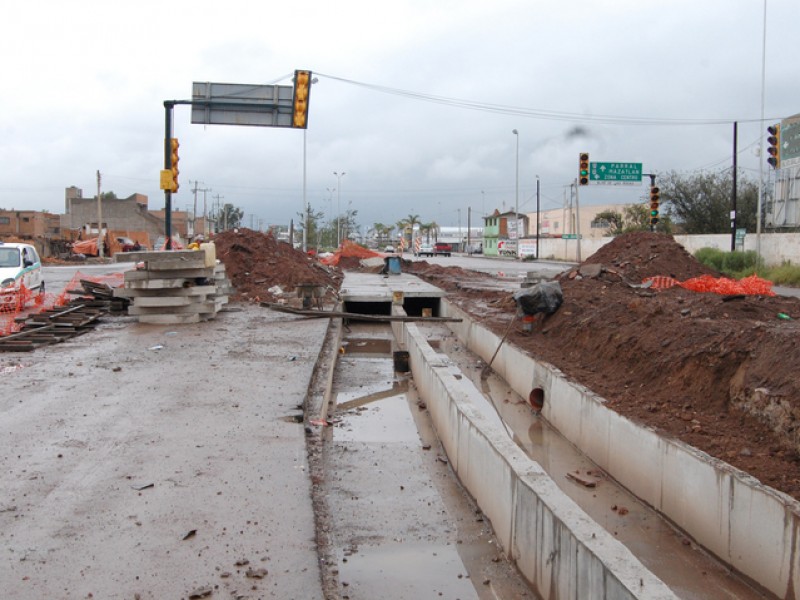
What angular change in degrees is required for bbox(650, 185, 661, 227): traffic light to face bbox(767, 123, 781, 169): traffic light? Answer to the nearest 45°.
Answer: approximately 45° to its left

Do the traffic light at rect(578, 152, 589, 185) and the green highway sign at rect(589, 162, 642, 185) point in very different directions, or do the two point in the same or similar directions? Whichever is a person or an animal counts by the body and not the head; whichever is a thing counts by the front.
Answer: same or similar directions

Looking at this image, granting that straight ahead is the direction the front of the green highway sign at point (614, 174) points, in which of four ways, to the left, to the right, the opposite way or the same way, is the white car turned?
the same way

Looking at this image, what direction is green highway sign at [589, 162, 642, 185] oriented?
toward the camera

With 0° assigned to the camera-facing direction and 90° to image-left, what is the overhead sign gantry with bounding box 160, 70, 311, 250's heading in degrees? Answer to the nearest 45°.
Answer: approximately 180°

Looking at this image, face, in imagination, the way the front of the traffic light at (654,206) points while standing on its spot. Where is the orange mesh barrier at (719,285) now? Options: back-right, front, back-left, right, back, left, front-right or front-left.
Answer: front

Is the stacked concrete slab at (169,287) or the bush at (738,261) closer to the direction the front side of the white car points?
the stacked concrete slab

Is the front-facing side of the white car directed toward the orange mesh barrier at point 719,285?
no

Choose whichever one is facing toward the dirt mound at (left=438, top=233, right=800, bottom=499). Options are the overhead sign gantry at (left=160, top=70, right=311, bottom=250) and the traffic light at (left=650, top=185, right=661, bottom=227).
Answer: the traffic light

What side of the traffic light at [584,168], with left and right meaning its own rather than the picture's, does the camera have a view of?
front

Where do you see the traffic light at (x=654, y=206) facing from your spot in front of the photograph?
facing the viewer

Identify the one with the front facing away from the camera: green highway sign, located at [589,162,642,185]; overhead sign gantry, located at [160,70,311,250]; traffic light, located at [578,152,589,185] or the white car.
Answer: the overhead sign gantry
